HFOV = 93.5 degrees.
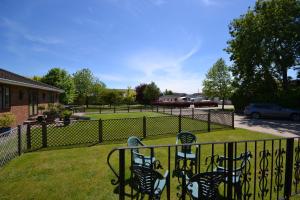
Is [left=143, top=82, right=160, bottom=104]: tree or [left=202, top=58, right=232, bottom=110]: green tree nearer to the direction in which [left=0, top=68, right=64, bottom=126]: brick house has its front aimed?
the green tree

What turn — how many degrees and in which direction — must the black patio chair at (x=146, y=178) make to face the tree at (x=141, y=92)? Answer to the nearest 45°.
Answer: approximately 45° to its left

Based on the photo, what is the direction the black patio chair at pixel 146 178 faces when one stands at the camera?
facing away from the viewer and to the right of the viewer

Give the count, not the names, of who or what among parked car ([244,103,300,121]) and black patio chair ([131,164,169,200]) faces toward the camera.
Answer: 0

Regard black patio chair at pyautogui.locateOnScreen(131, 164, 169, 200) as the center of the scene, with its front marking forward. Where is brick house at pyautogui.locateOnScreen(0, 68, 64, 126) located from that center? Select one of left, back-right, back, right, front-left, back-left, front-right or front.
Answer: left

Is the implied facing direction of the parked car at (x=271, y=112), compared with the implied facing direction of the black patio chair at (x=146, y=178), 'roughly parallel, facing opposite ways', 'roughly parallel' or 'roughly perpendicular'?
roughly perpendicular

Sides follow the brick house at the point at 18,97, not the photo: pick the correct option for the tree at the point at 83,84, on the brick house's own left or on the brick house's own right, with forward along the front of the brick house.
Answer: on the brick house's own left
